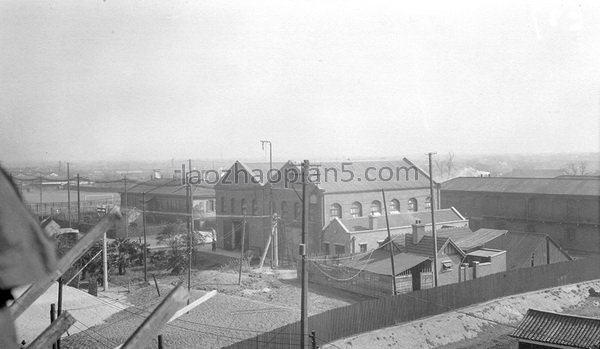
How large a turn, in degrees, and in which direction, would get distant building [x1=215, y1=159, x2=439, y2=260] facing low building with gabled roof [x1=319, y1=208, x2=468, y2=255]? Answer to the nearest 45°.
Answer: approximately 90° to its left

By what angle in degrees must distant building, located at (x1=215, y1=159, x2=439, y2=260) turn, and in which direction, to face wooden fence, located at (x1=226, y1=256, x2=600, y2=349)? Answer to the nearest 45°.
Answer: approximately 45° to its left

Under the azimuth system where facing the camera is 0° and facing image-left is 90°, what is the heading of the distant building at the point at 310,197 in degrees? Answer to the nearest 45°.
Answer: approximately 45°

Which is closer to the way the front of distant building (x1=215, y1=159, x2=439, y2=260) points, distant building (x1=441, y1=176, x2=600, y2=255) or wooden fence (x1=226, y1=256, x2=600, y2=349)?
the wooden fence

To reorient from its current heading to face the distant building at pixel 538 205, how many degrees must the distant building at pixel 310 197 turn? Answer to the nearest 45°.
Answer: approximately 135° to its left
